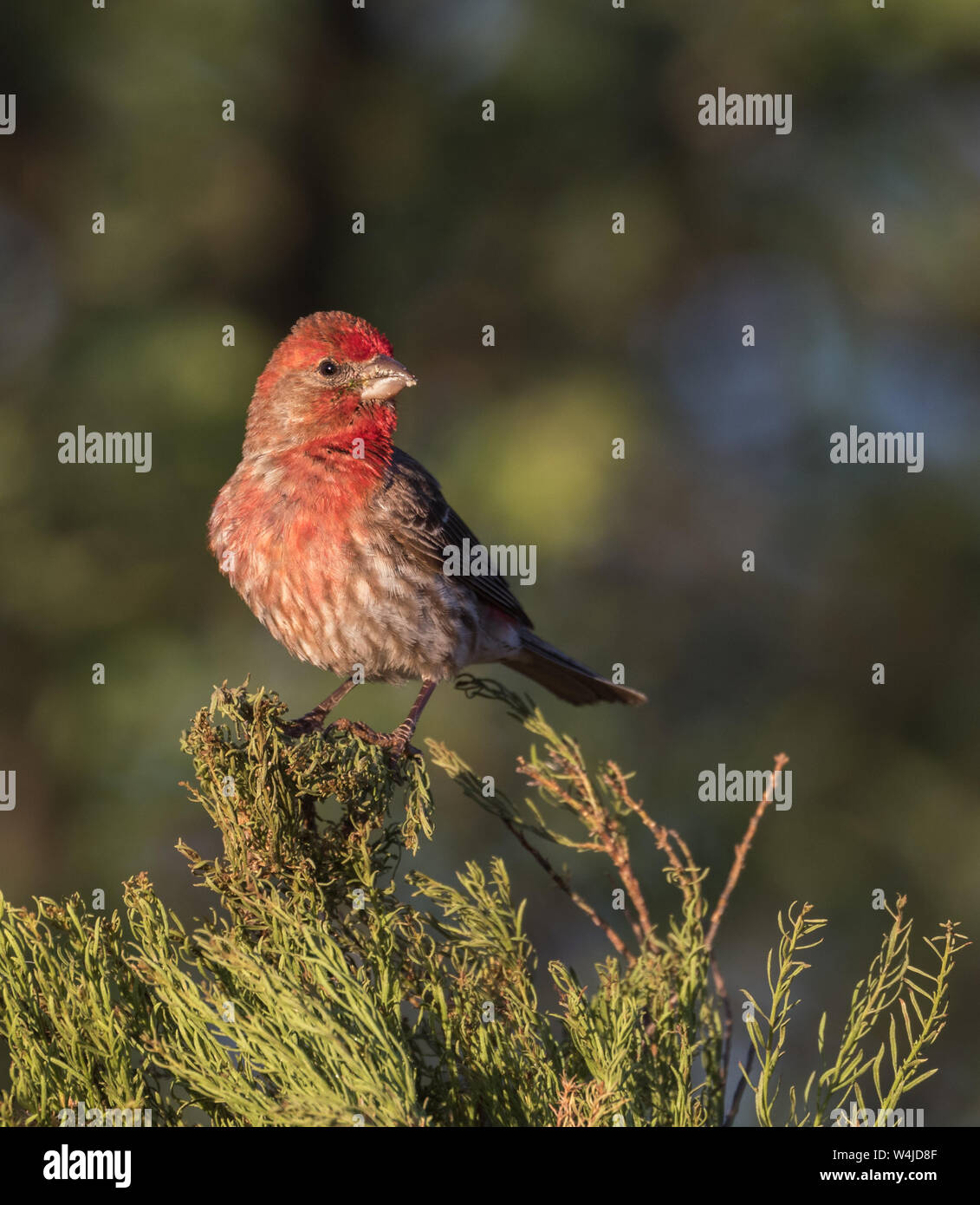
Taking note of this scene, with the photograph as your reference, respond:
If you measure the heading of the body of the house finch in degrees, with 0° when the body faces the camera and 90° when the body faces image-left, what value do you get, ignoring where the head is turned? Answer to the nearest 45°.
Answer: approximately 45°
